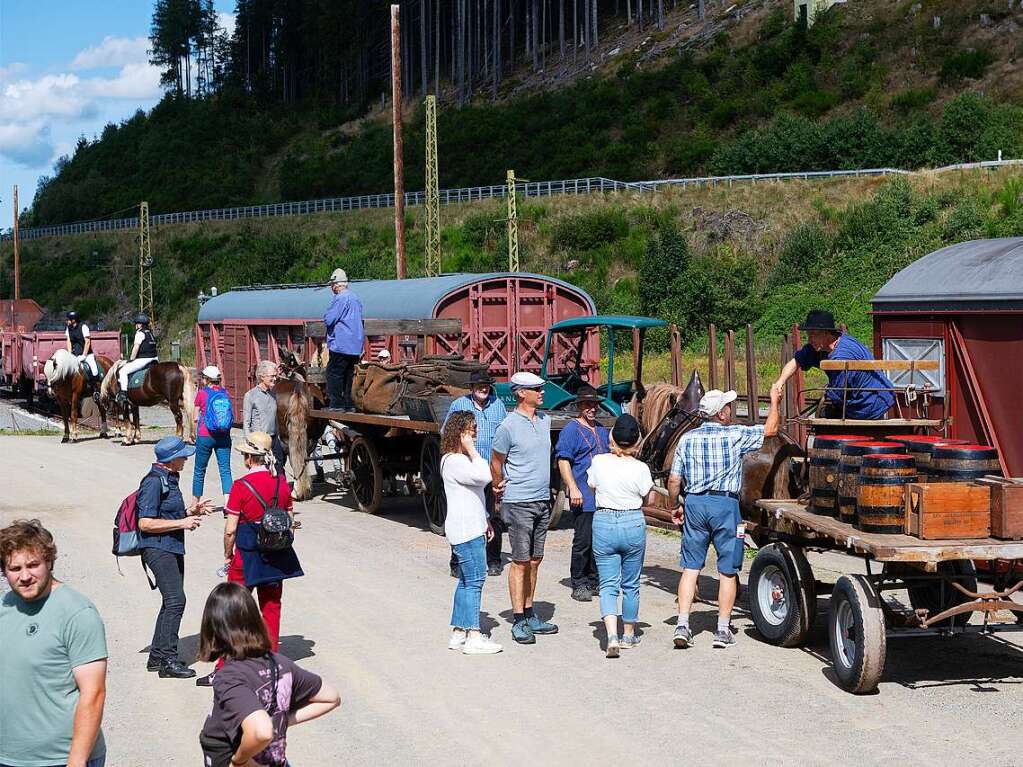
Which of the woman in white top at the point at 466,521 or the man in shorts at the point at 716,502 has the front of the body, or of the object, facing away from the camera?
the man in shorts

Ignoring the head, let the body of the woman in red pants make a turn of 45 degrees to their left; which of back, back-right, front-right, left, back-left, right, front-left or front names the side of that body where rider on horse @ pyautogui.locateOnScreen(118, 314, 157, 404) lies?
right

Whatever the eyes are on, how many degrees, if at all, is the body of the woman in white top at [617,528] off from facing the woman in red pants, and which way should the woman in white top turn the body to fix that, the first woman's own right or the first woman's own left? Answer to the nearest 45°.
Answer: approximately 135° to the first woman's own left

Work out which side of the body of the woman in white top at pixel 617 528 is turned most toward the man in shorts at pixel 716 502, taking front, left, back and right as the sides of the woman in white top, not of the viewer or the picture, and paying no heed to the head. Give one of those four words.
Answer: right

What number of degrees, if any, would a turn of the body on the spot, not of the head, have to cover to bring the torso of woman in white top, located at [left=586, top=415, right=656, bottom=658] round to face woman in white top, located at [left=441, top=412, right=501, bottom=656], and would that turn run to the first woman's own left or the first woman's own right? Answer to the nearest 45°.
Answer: approximately 90° to the first woman's own left

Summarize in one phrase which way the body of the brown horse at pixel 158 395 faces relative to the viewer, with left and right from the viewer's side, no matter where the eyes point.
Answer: facing to the left of the viewer

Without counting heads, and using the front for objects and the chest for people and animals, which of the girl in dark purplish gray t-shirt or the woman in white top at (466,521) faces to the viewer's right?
the woman in white top

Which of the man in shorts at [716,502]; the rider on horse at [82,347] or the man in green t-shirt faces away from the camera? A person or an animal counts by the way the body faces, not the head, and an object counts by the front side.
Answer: the man in shorts

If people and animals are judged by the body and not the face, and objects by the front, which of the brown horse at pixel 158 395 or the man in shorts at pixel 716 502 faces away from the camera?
the man in shorts

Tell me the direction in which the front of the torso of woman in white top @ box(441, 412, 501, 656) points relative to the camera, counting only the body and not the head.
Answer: to the viewer's right

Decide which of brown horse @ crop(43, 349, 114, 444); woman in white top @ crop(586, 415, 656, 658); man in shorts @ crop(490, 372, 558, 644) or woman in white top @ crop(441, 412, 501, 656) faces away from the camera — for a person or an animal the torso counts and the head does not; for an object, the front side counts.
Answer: woman in white top @ crop(586, 415, 656, 658)

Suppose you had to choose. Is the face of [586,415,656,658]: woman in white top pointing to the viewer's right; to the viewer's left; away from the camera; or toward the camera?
away from the camera

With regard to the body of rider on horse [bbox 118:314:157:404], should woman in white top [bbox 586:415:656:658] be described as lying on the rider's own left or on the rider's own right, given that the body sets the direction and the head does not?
on the rider's own left

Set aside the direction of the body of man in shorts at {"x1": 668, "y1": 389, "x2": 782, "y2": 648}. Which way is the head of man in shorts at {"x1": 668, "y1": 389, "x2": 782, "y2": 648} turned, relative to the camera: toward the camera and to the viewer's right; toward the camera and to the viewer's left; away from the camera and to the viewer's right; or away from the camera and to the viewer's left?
away from the camera and to the viewer's right
